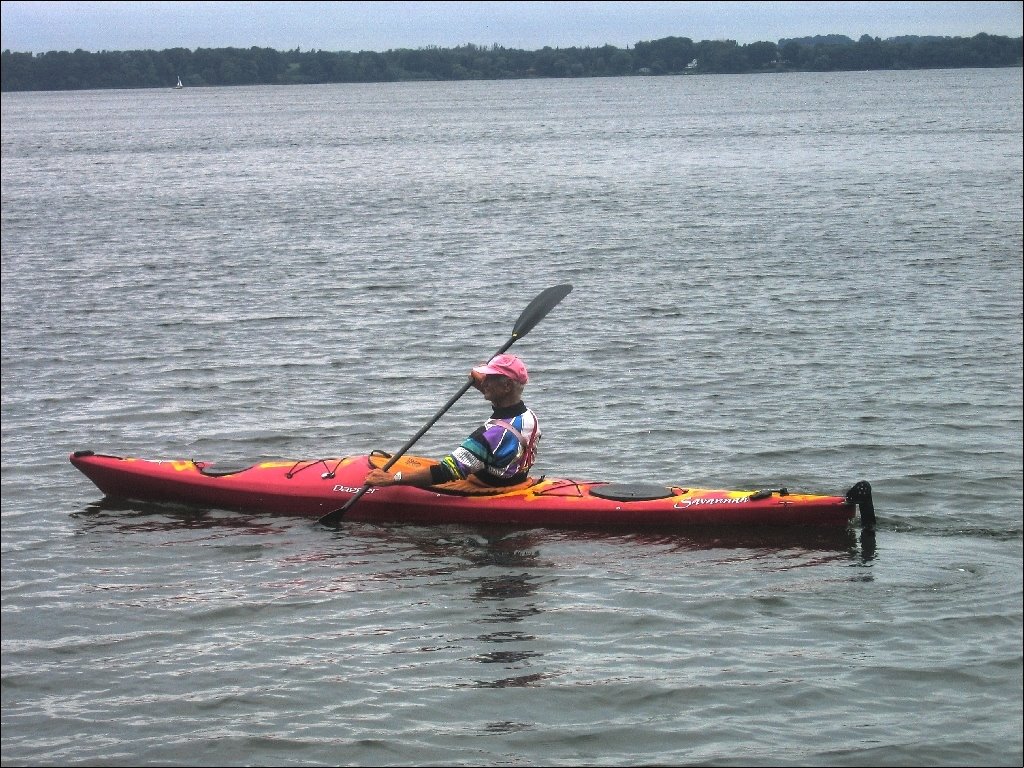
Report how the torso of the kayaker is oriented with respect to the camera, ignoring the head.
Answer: to the viewer's left

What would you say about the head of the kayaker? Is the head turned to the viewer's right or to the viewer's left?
to the viewer's left

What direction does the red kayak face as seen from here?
to the viewer's left
